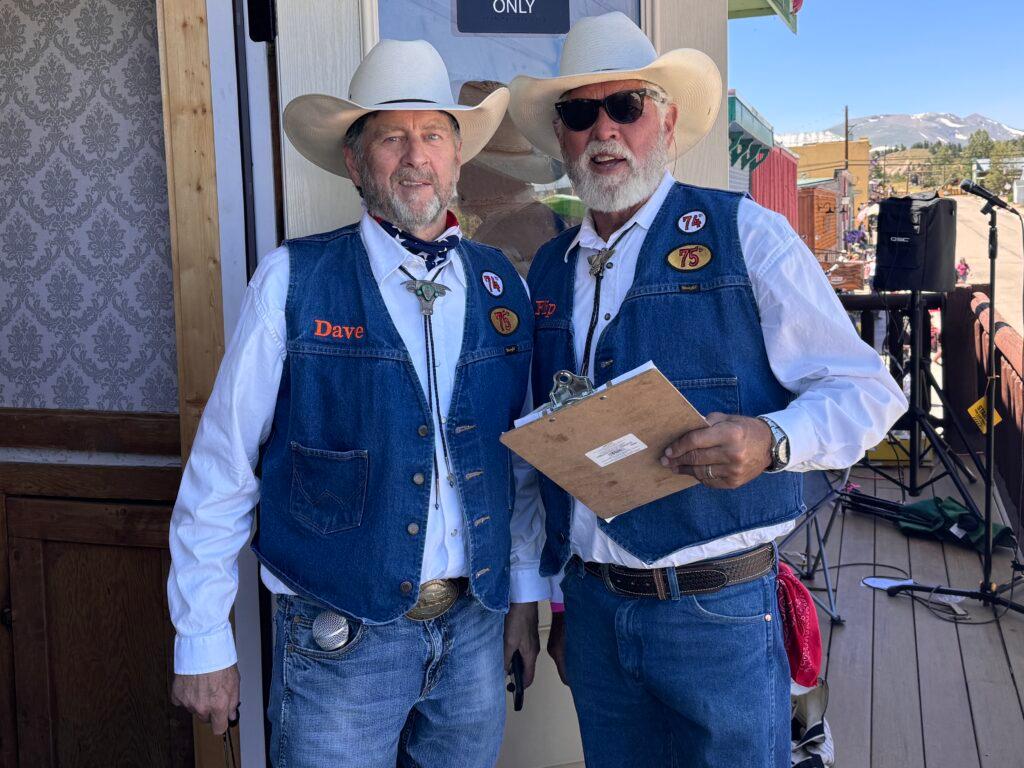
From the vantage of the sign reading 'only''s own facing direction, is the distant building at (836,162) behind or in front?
behind

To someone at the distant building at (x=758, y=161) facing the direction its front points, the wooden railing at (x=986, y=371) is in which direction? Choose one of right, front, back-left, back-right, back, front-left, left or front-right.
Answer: front-right

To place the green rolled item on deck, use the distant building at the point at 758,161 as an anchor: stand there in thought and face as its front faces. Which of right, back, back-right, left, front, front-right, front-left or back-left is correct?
front-right

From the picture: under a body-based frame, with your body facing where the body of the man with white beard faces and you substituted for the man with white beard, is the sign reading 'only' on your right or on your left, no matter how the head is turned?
on your right

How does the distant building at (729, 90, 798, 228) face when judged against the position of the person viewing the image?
facing the viewer and to the right of the viewer

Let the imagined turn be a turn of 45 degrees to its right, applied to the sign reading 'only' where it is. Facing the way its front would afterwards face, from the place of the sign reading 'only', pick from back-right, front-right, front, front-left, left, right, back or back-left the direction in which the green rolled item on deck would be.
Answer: back

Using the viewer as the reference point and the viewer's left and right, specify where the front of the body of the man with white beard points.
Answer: facing the viewer and to the left of the viewer

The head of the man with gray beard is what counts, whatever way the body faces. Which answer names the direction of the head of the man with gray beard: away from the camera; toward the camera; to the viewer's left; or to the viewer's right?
toward the camera

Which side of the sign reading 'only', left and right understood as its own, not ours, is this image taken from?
front
